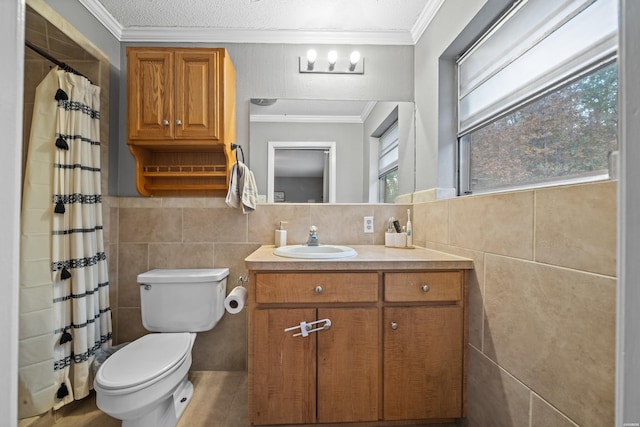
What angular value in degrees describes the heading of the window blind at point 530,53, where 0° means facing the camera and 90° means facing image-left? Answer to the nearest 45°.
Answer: approximately 45°

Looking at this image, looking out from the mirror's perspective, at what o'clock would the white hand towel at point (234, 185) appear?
The white hand towel is roughly at 2 o'clock from the mirror.

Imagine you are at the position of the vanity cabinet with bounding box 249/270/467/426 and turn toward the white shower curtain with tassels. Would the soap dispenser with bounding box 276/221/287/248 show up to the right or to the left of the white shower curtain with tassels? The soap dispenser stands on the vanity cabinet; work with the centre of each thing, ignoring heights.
right

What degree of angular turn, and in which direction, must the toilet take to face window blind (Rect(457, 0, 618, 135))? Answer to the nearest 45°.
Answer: approximately 90° to its left

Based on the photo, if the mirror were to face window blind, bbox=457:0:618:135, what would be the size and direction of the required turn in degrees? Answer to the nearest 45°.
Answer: approximately 45° to its left
